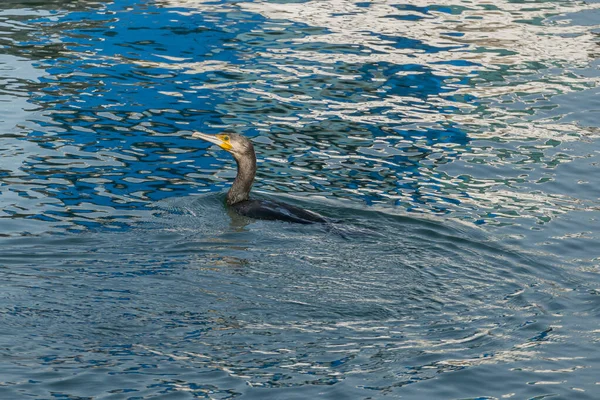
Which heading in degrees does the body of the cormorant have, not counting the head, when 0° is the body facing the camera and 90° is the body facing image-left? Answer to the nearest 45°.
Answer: approximately 90°
